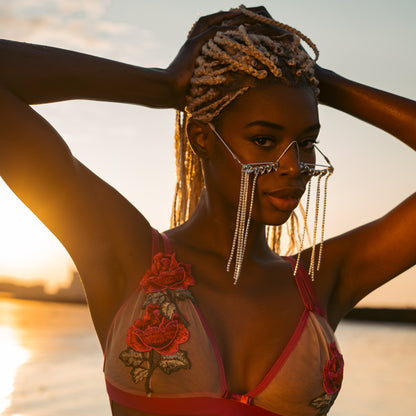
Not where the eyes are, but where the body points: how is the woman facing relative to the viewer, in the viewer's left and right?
facing the viewer and to the right of the viewer
